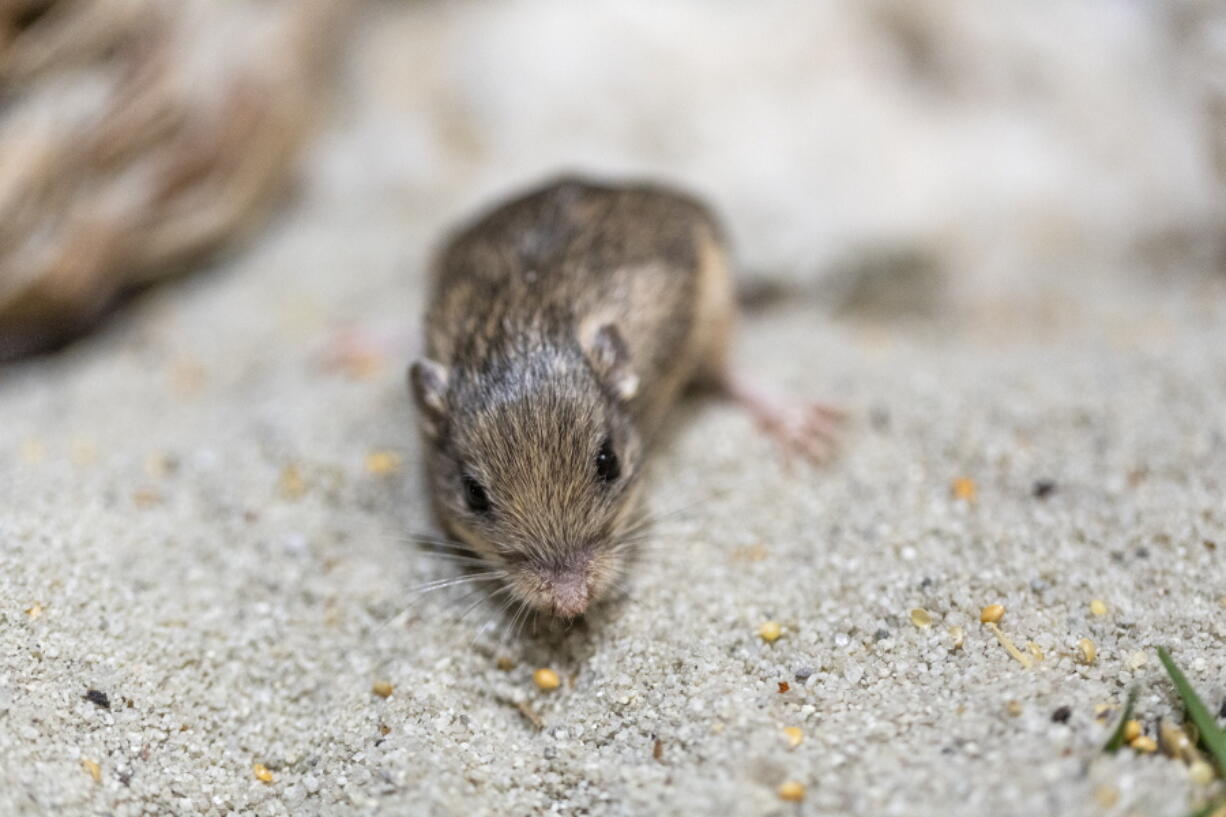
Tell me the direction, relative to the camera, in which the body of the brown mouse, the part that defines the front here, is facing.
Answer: toward the camera

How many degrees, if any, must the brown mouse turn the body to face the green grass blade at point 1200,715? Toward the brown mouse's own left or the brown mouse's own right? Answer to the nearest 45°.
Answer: approximately 45° to the brown mouse's own left

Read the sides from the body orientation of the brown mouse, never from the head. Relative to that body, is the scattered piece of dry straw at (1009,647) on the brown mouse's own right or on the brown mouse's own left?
on the brown mouse's own left

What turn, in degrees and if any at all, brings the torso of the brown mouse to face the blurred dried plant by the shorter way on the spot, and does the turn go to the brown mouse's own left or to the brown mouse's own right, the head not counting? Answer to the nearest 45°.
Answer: approximately 135° to the brown mouse's own right

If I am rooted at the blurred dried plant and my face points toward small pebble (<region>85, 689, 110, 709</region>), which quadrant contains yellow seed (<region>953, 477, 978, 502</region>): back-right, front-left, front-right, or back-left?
front-left

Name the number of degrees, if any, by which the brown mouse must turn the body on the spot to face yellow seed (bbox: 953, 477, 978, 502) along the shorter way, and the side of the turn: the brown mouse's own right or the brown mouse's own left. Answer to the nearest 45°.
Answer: approximately 90° to the brown mouse's own left

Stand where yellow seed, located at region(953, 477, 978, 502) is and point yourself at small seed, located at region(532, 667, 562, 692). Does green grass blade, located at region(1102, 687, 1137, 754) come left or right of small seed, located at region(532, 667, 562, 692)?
left

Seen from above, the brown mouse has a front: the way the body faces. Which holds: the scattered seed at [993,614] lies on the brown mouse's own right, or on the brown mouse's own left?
on the brown mouse's own left

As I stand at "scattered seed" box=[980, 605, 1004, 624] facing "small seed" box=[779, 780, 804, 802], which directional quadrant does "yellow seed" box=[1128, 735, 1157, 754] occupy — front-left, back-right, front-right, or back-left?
front-left

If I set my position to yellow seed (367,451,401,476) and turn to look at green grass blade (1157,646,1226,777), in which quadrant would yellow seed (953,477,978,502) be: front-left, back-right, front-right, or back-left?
front-left

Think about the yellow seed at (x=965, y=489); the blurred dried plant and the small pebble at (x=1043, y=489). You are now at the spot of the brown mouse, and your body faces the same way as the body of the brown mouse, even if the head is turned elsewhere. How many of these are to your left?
2

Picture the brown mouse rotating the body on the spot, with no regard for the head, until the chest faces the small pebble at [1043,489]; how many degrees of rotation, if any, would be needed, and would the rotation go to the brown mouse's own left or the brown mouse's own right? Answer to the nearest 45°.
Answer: approximately 90° to the brown mouse's own left

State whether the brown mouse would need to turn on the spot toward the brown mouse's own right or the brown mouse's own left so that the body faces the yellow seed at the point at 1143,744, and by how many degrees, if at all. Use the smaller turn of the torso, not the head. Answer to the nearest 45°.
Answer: approximately 45° to the brown mouse's own left
